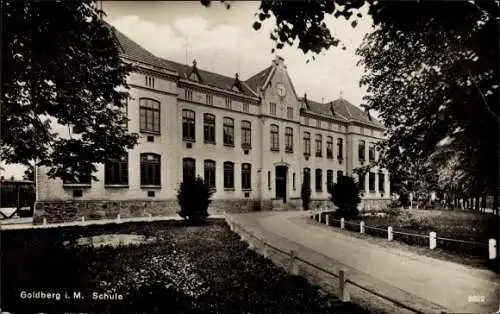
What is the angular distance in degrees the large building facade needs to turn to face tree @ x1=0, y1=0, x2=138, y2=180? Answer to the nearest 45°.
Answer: approximately 45° to its right
